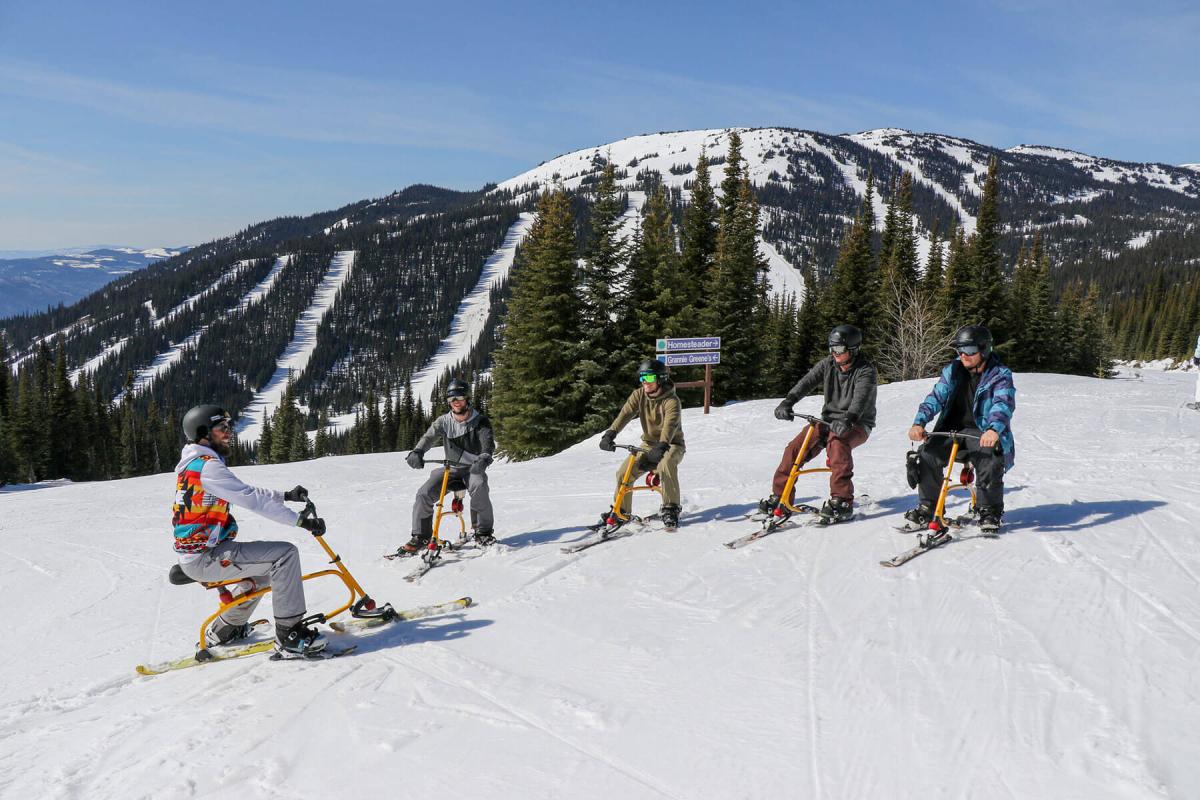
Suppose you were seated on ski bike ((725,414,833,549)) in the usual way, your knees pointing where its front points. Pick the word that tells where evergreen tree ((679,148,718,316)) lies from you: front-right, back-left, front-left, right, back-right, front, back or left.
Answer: back-right

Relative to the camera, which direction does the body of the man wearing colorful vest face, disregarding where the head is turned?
to the viewer's right

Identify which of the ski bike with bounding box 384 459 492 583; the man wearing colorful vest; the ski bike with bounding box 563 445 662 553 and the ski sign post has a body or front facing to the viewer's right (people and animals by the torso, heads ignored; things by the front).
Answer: the man wearing colorful vest

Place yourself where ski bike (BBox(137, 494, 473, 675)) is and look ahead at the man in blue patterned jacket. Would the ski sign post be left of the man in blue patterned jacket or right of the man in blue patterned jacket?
left

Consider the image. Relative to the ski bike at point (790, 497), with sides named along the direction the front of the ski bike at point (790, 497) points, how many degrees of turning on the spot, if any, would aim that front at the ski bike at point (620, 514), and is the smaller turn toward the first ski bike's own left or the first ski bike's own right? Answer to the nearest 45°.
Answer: approximately 45° to the first ski bike's own right

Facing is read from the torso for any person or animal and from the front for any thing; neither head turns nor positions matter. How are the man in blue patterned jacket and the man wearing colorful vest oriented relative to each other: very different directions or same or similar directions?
very different directions

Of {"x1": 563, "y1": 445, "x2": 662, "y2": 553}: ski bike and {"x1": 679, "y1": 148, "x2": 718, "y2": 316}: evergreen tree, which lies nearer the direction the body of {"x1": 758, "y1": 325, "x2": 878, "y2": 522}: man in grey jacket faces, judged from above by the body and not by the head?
the ski bike

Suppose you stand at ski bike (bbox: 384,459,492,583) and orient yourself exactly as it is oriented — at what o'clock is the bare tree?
The bare tree is roughly at 6 o'clock from the ski bike.

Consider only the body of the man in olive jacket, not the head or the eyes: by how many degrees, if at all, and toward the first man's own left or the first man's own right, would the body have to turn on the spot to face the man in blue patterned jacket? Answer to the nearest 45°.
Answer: approximately 135° to the first man's own left

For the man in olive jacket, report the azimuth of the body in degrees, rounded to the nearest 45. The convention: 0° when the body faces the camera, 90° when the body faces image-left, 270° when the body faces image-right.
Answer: approximately 45°

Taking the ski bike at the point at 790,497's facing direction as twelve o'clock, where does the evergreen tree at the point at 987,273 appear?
The evergreen tree is roughly at 5 o'clock from the ski bike.

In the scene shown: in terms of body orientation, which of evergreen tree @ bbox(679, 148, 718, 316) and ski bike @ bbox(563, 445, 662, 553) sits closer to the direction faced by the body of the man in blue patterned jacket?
the ski bike

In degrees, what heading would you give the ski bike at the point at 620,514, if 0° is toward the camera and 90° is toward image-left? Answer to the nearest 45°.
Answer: approximately 45°

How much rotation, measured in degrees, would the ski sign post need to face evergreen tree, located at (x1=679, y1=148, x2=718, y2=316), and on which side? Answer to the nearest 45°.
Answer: approximately 180°

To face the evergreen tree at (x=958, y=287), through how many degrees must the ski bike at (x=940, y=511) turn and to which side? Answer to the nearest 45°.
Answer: approximately 135° to its right
